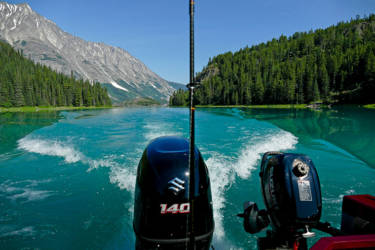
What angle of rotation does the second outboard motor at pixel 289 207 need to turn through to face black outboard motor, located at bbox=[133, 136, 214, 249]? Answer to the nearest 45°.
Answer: approximately 135° to its right

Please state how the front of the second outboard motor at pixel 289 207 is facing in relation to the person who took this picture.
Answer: facing the viewer and to the right of the viewer
